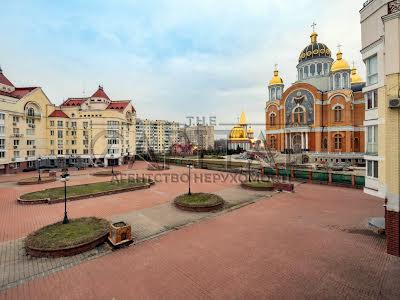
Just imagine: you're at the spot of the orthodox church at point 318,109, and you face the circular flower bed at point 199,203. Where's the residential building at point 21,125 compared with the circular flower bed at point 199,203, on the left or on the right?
right

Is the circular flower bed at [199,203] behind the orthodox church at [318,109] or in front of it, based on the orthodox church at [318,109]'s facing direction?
in front

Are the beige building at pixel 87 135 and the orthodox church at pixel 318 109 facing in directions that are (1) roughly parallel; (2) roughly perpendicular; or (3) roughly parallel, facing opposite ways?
roughly perpendicular

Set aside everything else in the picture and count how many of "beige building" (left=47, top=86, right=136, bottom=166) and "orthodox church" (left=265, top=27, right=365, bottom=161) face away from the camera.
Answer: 0

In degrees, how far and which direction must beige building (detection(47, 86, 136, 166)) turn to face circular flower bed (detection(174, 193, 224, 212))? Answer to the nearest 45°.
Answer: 0° — it already faces it

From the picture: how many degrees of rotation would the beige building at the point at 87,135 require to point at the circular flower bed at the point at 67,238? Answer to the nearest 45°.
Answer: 0° — it already faces it

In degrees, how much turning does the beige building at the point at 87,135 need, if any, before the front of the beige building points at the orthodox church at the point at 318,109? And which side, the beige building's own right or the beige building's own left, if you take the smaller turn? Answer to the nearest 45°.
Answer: approximately 45° to the beige building's own left

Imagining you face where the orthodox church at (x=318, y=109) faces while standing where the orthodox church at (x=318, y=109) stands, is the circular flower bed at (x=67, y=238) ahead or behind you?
ahead

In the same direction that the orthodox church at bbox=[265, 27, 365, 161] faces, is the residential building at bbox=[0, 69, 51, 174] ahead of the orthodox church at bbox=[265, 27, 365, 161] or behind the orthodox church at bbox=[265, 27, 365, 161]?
ahead

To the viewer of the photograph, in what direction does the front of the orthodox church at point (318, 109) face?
facing the viewer and to the left of the viewer
